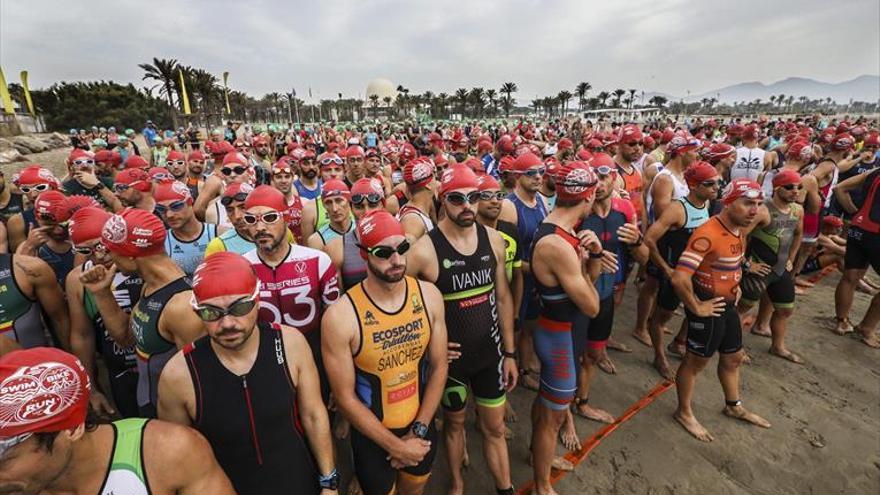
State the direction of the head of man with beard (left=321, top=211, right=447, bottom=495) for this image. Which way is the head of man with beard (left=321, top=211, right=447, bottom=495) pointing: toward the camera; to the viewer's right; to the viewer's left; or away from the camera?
toward the camera

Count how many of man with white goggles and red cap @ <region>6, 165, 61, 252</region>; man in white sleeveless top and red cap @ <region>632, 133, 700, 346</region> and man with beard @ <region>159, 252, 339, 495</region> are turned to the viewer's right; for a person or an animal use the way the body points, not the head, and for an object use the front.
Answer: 1

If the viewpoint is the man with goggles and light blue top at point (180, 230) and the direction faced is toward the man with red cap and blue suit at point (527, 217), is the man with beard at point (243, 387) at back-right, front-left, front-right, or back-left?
front-right

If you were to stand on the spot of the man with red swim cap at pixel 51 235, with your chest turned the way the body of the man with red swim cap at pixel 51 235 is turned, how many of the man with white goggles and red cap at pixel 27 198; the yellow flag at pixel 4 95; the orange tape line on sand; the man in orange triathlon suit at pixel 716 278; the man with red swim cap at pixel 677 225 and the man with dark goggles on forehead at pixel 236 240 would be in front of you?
4

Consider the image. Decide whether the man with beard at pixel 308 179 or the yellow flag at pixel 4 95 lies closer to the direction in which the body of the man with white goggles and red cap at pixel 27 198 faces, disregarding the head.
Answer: the man with beard

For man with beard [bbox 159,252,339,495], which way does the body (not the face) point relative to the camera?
toward the camera

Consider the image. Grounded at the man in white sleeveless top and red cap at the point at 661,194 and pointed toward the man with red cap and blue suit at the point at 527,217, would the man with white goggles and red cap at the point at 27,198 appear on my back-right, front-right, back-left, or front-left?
front-right

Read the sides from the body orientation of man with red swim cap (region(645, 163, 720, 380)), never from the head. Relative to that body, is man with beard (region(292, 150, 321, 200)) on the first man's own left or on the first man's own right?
on the first man's own right

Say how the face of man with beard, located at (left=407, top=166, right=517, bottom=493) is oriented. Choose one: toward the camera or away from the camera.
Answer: toward the camera

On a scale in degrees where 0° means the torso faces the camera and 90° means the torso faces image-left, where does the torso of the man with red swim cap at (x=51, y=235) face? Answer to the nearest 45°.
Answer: approximately 315°
